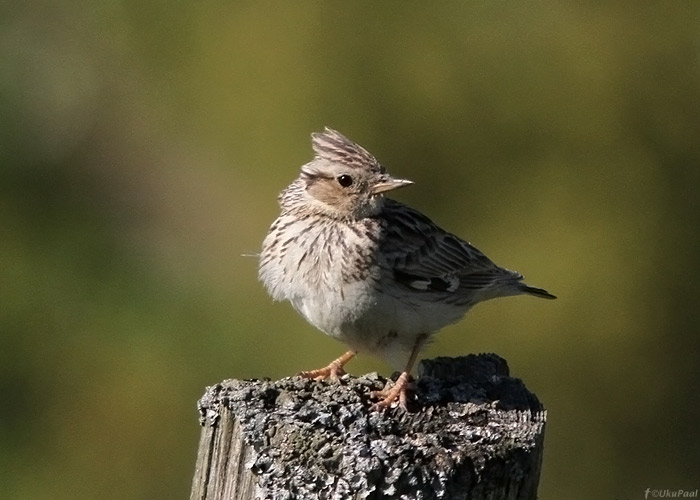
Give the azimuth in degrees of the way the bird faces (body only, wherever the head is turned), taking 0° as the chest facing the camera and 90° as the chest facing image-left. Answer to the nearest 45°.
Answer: approximately 45°
